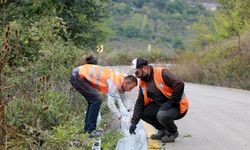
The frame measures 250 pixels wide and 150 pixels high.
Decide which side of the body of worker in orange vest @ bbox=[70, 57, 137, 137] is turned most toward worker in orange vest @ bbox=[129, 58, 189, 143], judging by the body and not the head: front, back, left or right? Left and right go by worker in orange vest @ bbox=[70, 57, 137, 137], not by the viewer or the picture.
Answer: front

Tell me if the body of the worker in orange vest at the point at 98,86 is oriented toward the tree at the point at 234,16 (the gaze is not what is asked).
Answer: no

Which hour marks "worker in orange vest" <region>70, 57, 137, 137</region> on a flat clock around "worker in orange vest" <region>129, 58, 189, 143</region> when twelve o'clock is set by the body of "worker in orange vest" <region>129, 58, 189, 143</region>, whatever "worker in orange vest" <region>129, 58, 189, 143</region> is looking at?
"worker in orange vest" <region>70, 57, 137, 137</region> is roughly at 1 o'clock from "worker in orange vest" <region>129, 58, 189, 143</region>.

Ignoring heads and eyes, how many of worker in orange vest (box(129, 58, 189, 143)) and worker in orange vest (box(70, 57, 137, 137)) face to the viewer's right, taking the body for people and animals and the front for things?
1

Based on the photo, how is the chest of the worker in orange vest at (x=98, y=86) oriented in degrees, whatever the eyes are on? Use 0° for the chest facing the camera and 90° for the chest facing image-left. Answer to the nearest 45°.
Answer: approximately 270°

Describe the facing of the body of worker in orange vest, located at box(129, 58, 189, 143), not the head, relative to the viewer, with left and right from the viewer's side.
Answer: facing the viewer and to the left of the viewer

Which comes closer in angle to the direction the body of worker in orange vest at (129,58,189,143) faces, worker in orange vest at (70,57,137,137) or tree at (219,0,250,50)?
the worker in orange vest

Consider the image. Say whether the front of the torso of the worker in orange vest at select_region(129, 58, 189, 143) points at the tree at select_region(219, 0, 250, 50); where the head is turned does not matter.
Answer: no
